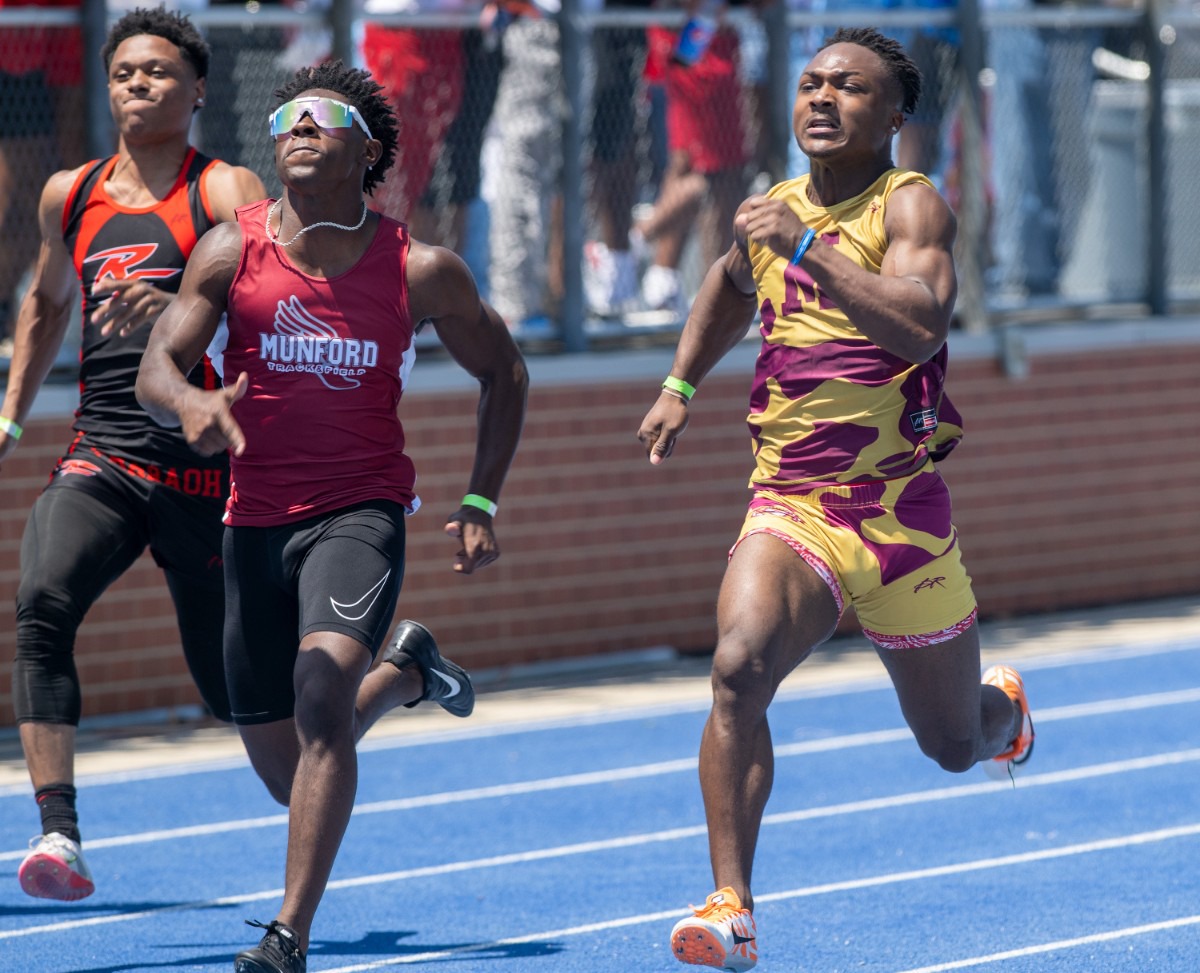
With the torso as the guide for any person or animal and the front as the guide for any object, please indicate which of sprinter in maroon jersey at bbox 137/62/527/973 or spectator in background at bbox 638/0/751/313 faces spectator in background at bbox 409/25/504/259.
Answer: spectator in background at bbox 638/0/751/313

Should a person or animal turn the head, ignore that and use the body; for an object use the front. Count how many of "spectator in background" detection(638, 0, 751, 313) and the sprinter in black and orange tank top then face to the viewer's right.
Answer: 0

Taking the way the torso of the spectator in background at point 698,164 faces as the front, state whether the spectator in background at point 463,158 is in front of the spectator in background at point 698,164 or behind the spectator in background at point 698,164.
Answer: in front

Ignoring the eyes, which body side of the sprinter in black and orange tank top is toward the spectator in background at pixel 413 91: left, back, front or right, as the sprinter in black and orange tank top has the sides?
back

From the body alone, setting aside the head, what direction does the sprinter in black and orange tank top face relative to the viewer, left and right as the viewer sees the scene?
facing the viewer and to the left of the viewer

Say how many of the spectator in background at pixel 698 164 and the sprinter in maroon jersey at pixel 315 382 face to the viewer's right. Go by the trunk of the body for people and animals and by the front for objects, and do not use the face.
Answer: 0

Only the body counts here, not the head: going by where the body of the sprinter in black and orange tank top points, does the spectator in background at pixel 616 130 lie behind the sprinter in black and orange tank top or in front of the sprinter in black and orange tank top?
behind

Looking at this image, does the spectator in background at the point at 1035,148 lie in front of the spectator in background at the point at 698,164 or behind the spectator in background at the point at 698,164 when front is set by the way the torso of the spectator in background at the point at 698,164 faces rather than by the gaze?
behind

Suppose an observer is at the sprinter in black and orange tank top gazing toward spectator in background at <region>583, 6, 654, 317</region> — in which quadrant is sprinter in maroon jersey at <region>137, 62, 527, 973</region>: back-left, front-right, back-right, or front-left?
back-right
